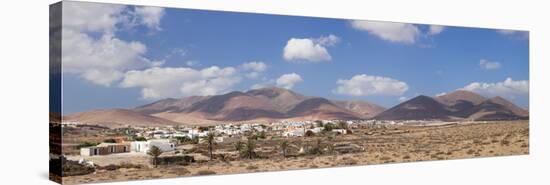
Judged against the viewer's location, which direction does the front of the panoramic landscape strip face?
facing the viewer and to the right of the viewer
